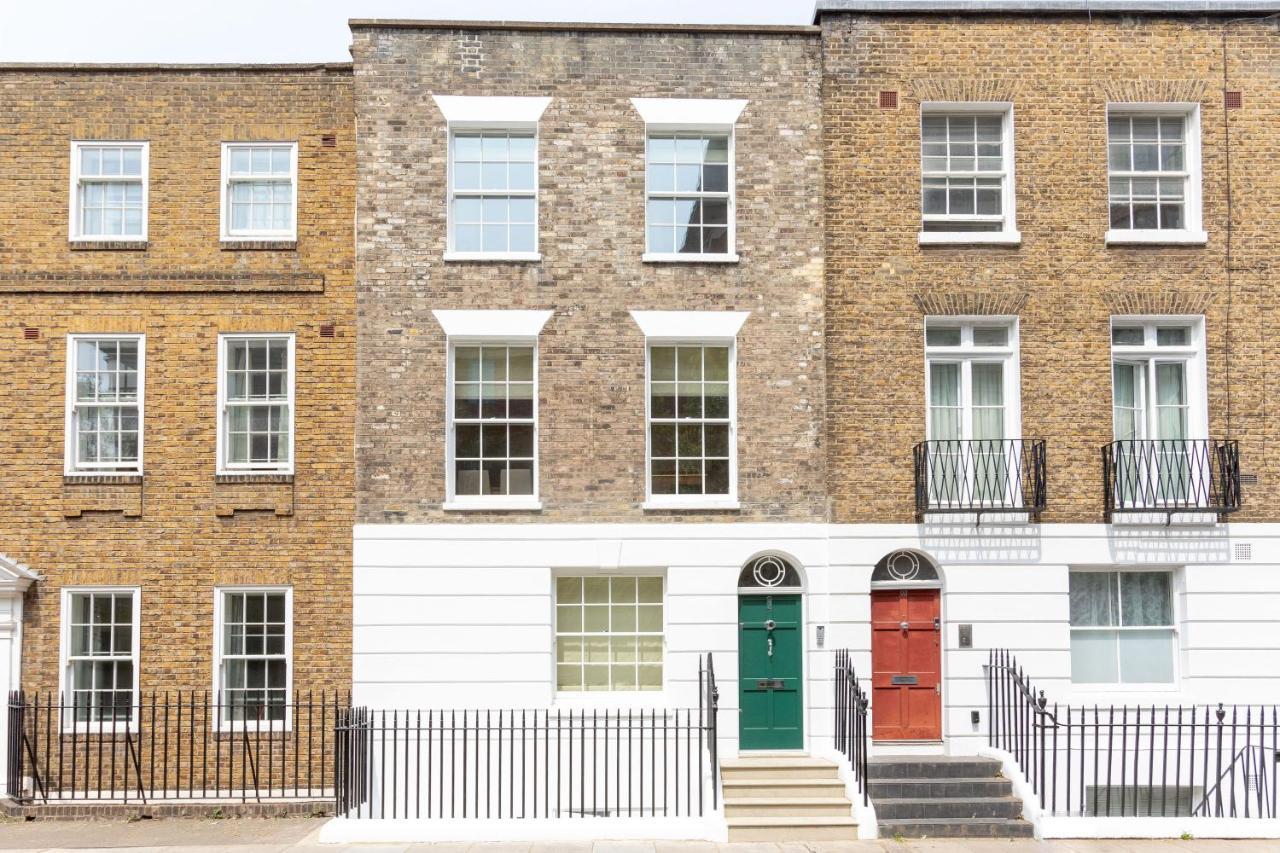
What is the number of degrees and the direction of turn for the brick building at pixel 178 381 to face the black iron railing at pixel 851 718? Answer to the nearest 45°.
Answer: approximately 45° to its left

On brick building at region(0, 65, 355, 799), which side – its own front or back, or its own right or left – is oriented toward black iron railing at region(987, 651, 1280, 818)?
left

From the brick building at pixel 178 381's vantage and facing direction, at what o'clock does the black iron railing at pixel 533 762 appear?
The black iron railing is roughly at 10 o'clock from the brick building.

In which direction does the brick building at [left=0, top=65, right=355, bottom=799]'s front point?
toward the camera
